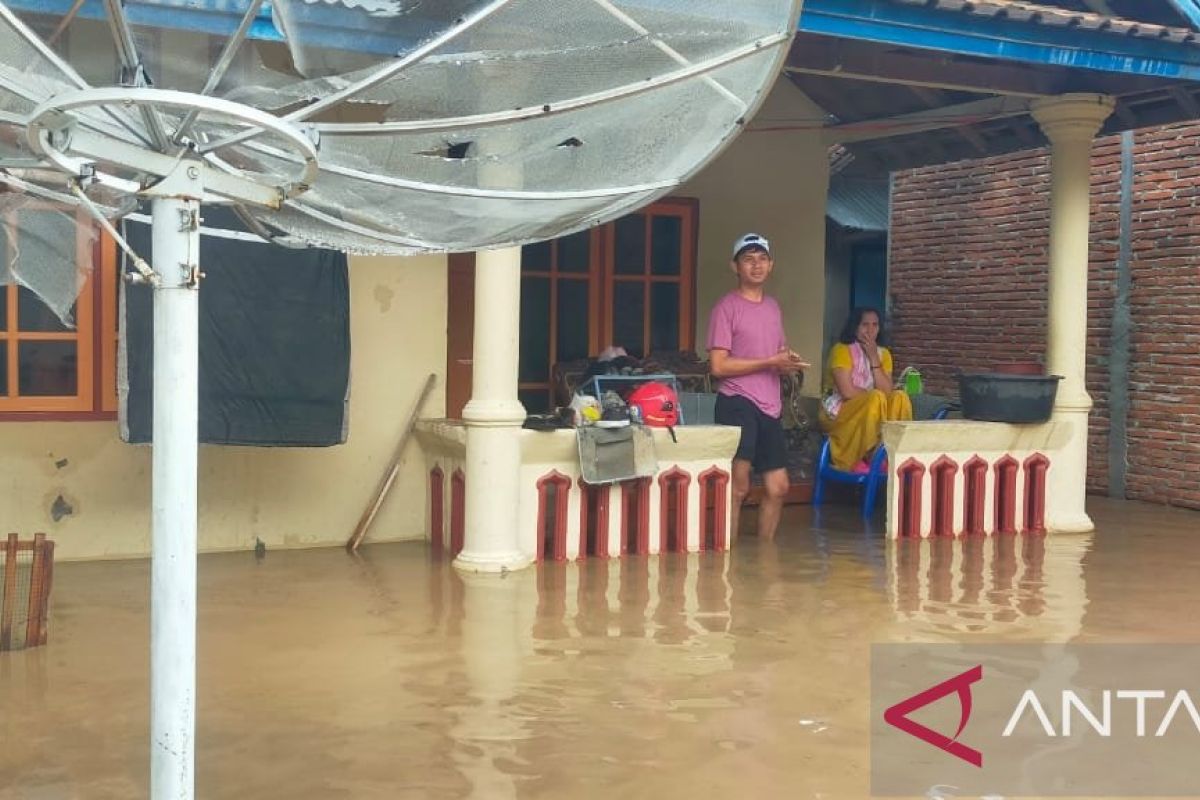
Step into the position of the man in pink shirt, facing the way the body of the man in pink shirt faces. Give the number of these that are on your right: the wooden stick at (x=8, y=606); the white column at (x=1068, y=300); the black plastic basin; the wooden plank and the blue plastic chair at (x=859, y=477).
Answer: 2

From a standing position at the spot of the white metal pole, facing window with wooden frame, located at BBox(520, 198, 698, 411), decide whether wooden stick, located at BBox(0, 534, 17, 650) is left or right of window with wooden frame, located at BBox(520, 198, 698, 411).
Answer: left

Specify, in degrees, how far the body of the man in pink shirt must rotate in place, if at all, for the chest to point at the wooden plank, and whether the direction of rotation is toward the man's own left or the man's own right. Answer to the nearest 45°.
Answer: approximately 90° to the man's own right

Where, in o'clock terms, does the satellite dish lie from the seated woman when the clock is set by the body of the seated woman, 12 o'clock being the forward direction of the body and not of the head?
The satellite dish is roughly at 2 o'clock from the seated woman.

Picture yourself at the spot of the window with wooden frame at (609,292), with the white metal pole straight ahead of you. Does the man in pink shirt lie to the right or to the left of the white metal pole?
left

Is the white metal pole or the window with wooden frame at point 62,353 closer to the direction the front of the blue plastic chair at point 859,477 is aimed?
the white metal pole

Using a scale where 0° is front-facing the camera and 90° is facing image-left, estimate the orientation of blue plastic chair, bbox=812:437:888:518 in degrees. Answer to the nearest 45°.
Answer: approximately 315°

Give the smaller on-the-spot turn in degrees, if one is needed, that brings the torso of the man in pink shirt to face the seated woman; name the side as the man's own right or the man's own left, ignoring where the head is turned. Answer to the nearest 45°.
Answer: approximately 135° to the man's own left

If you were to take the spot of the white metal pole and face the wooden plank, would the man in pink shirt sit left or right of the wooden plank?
right

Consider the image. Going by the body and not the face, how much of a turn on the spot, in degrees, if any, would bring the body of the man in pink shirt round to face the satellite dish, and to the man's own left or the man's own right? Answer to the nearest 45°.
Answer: approximately 45° to the man's own right

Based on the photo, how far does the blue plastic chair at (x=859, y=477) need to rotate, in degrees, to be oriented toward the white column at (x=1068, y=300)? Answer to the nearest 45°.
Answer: approximately 45° to its left

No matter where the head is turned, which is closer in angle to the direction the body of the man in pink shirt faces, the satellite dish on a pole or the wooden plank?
the satellite dish
